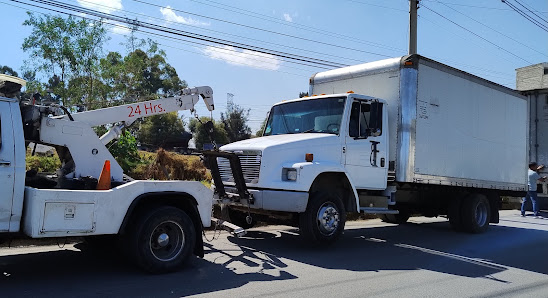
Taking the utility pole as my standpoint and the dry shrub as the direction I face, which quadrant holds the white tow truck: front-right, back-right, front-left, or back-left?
front-left

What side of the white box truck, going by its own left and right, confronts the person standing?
back

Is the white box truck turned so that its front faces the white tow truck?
yes

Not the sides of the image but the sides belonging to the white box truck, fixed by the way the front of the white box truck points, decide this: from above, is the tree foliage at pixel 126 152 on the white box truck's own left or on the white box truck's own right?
on the white box truck's own right

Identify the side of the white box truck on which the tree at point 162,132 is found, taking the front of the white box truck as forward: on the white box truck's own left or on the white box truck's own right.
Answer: on the white box truck's own right

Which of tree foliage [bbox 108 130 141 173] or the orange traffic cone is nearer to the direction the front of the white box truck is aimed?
the orange traffic cone

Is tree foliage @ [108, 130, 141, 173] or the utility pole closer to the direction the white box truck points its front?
the tree foliage

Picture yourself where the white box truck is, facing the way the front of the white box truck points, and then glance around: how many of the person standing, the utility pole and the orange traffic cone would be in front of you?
1

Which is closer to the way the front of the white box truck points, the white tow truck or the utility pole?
the white tow truck

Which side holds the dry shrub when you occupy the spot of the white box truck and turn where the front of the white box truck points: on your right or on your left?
on your right

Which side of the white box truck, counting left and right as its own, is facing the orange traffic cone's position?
front

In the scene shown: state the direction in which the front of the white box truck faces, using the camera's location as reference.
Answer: facing the viewer and to the left of the viewer
